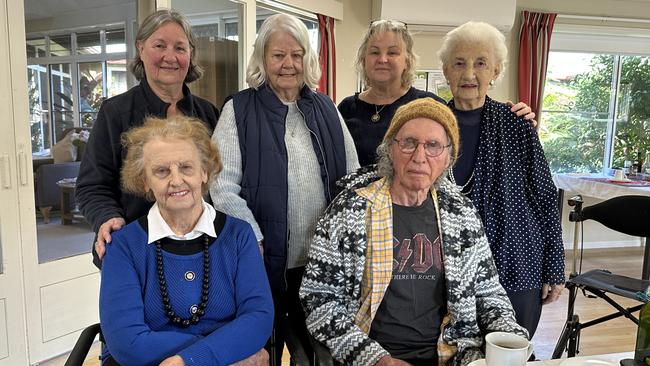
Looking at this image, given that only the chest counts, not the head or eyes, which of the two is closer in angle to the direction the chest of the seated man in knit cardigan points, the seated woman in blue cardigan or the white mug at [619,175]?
the seated woman in blue cardigan

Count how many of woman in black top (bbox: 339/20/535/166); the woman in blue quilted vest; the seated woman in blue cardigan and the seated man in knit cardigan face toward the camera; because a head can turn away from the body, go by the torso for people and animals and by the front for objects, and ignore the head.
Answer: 4

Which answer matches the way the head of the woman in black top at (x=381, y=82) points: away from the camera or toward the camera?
toward the camera

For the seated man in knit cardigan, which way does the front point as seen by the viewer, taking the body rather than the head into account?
toward the camera

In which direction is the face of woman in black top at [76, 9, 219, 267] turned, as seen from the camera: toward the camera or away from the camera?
toward the camera

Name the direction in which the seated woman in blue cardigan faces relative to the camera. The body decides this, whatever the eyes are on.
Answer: toward the camera

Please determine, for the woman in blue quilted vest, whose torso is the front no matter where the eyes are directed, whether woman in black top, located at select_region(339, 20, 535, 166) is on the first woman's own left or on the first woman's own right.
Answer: on the first woman's own left

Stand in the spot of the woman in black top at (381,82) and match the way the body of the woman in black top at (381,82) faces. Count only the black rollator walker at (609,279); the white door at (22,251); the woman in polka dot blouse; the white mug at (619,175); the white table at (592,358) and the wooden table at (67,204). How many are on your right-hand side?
2

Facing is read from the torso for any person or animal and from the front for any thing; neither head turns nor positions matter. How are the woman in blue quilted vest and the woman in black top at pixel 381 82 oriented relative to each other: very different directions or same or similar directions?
same or similar directions

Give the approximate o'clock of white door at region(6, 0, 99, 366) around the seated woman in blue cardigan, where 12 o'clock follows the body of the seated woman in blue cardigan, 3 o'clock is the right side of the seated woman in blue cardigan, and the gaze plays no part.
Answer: The white door is roughly at 5 o'clock from the seated woman in blue cardigan.

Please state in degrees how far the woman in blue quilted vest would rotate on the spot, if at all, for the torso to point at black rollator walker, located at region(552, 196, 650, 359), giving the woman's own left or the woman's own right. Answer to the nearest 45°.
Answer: approximately 135° to the woman's own left

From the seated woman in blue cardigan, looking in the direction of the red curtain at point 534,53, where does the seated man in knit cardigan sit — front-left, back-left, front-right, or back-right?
front-right

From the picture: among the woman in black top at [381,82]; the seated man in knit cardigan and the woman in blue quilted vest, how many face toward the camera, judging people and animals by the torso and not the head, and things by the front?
3

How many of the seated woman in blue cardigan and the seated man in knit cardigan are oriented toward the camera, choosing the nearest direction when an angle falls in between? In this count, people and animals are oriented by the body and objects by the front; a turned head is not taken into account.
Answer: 2

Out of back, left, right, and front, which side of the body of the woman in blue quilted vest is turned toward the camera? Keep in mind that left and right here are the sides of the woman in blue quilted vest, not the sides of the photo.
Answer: front
